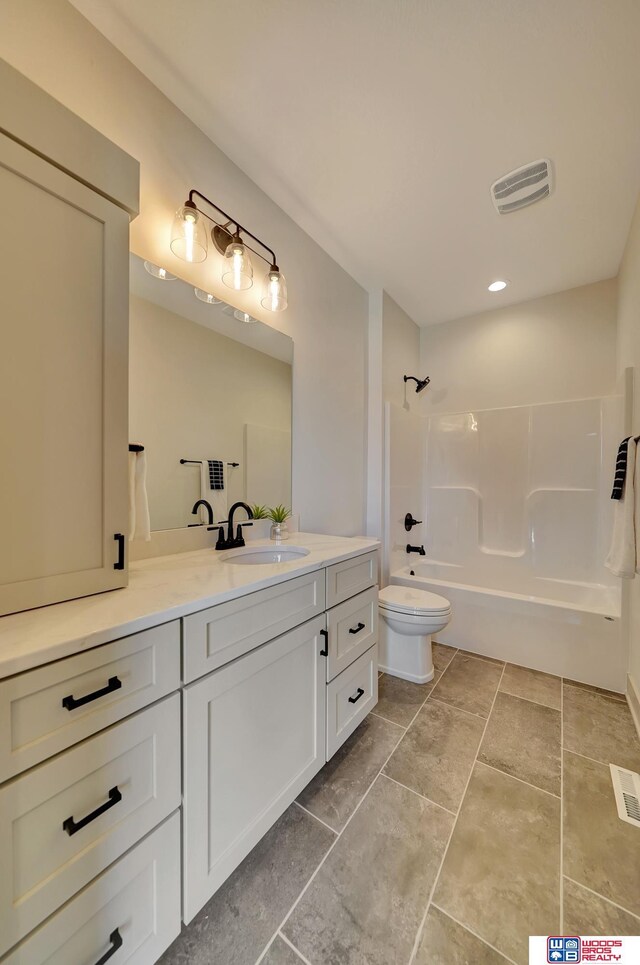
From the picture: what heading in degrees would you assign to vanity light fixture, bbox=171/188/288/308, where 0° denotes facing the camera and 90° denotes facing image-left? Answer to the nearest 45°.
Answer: approximately 315°

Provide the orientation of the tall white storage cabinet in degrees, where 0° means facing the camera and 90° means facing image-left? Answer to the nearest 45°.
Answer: approximately 315°

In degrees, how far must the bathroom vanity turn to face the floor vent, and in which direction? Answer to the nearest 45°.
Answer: approximately 45° to its left

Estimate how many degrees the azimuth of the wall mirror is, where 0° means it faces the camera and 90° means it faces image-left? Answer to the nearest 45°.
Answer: approximately 315°
